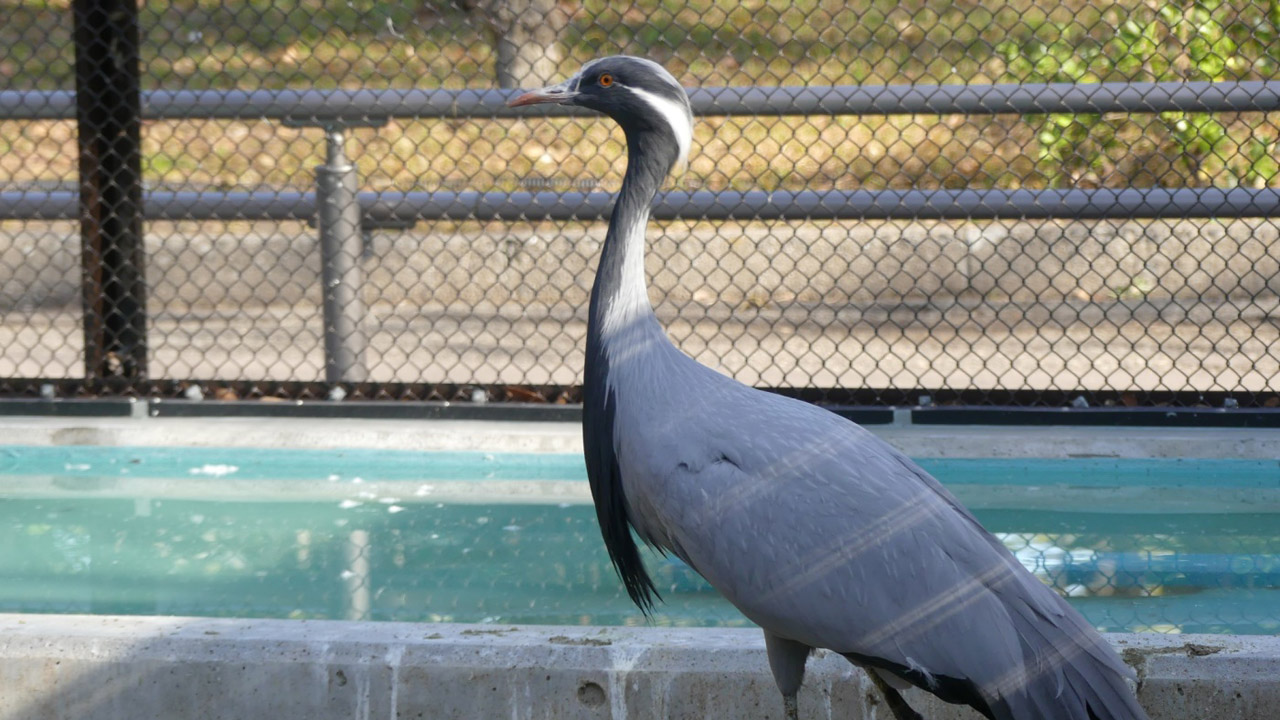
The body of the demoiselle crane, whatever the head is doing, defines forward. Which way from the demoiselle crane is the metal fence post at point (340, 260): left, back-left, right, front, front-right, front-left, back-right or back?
front-right

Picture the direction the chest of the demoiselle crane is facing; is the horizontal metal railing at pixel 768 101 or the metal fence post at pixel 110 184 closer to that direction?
the metal fence post

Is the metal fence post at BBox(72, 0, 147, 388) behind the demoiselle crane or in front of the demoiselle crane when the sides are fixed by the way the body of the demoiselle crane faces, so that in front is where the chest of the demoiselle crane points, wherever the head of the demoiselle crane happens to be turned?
in front

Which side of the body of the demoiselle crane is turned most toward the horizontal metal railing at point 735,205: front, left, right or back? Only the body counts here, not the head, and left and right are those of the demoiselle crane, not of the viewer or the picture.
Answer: right

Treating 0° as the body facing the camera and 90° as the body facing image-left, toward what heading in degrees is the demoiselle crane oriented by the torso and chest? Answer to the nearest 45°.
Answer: approximately 90°

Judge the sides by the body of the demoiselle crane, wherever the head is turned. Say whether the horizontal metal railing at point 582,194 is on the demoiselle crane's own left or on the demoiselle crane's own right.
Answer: on the demoiselle crane's own right

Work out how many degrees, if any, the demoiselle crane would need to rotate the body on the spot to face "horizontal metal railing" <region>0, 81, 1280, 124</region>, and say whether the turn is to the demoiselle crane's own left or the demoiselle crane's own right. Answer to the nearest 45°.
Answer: approximately 90° to the demoiselle crane's own right
